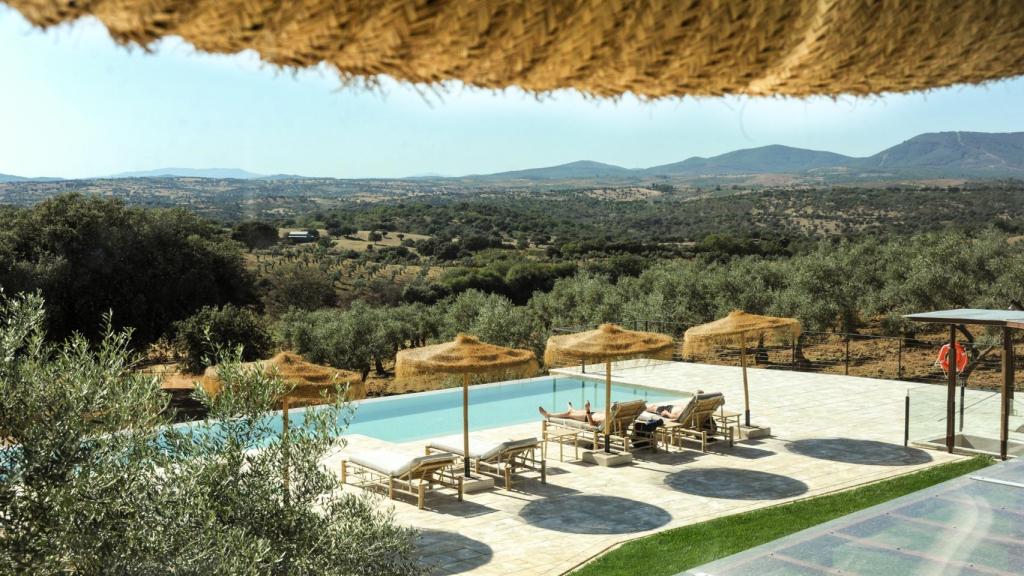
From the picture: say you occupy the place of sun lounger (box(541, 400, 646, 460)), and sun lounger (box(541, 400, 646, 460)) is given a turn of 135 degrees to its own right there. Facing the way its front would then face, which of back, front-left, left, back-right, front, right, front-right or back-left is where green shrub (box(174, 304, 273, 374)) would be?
back-left

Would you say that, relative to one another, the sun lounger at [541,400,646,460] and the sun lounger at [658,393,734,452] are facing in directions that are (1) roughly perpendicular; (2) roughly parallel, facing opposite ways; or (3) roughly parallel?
roughly parallel

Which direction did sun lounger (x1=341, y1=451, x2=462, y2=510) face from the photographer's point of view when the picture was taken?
facing away from the viewer and to the left of the viewer

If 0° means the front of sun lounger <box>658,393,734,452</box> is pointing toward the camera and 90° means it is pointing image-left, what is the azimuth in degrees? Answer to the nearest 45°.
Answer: approximately 135°

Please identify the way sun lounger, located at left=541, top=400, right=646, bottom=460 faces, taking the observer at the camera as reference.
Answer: facing away from the viewer and to the left of the viewer

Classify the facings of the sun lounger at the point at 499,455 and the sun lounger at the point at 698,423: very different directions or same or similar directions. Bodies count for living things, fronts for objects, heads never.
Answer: same or similar directions

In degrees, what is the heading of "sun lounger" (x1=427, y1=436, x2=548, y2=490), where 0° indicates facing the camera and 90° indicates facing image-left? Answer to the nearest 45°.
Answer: approximately 135°

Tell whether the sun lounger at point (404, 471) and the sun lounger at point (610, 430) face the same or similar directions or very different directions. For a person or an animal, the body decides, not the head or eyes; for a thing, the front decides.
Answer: same or similar directions

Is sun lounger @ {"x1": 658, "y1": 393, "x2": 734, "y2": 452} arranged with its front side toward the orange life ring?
no

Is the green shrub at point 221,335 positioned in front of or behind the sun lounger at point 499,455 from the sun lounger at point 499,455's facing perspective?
in front

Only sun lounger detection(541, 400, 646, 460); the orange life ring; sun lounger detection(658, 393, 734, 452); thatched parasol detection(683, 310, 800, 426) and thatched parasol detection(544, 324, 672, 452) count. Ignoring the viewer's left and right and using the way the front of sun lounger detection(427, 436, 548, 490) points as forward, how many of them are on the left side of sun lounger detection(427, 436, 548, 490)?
0

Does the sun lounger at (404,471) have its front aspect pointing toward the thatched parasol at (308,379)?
no

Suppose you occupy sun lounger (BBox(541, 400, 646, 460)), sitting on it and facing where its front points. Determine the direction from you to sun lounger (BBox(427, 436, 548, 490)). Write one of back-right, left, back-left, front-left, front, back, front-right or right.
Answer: left

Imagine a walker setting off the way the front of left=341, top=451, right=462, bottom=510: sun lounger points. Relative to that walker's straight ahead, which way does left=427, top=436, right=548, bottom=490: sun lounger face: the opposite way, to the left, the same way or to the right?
the same way
